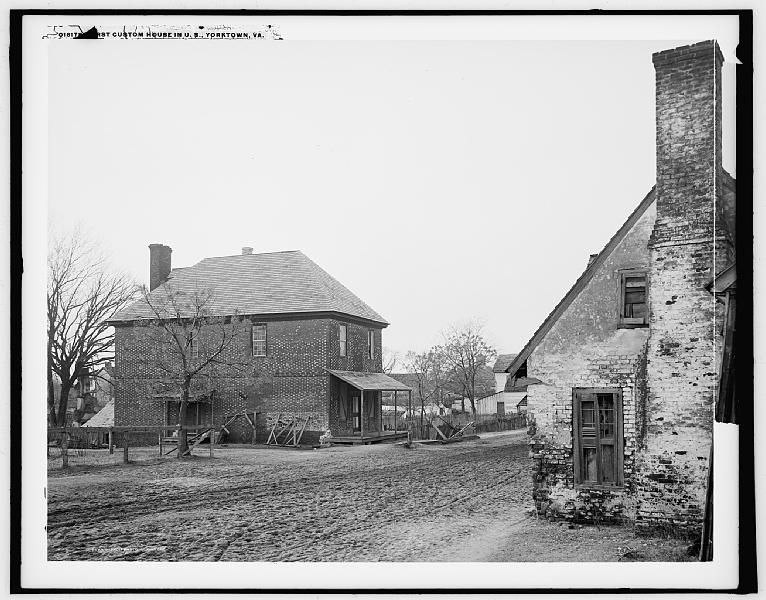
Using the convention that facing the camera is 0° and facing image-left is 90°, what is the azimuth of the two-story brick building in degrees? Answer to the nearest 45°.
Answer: approximately 315°

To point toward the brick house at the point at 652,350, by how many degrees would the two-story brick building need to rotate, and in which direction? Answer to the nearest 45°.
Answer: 0° — it already faces it

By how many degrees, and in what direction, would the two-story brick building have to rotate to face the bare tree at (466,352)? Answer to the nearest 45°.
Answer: approximately 45° to its left

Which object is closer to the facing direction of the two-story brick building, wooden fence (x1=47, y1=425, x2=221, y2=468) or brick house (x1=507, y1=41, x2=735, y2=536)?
the brick house
